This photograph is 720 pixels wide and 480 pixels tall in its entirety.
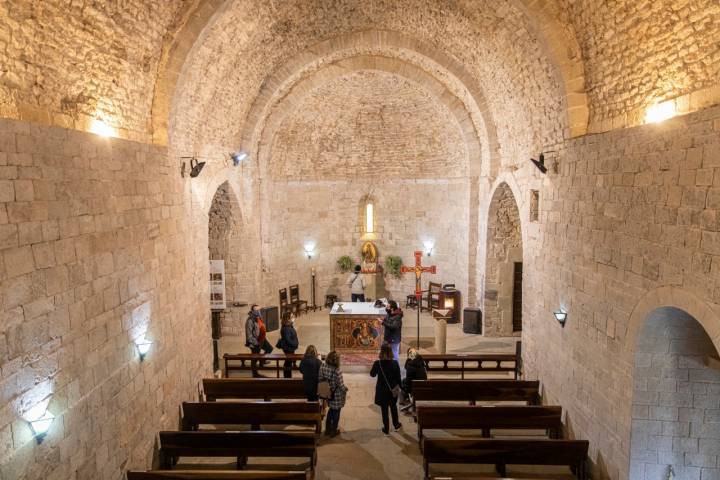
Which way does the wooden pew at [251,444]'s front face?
away from the camera

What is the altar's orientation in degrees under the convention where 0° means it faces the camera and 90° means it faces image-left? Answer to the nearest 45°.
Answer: approximately 0°

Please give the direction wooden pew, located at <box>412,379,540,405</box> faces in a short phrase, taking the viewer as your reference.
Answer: facing away from the viewer

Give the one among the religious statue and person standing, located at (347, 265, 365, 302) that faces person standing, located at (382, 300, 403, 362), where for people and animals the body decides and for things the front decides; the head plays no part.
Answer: the religious statue

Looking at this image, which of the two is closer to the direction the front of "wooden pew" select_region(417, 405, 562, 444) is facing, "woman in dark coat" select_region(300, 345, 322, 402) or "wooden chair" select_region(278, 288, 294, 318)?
the wooden chair

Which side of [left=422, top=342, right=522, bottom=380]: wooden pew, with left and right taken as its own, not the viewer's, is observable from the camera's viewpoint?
back

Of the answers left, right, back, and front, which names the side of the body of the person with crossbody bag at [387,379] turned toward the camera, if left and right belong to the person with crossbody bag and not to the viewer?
back

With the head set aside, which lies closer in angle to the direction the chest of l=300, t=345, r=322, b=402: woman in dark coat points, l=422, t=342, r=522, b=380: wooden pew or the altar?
the altar
